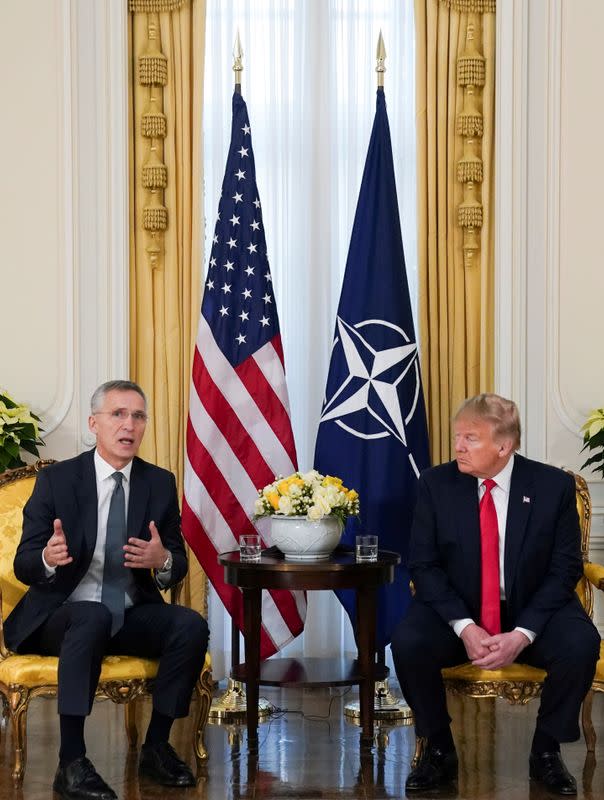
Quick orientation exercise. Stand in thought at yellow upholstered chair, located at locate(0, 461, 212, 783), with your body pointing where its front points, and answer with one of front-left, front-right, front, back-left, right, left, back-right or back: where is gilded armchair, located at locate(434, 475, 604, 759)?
front-left

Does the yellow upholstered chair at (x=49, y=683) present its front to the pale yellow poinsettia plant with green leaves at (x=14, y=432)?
no

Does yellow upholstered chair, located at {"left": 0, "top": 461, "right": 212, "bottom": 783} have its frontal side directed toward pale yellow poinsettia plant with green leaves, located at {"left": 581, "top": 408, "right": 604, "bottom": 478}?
no

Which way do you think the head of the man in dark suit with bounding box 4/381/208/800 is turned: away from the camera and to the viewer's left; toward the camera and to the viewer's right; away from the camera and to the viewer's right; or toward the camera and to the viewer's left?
toward the camera and to the viewer's right

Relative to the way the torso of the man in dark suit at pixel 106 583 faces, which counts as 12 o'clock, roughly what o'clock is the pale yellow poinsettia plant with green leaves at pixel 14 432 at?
The pale yellow poinsettia plant with green leaves is roughly at 5 o'clock from the man in dark suit.

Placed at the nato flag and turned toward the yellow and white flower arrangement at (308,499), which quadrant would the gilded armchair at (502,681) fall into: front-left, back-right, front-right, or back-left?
front-left

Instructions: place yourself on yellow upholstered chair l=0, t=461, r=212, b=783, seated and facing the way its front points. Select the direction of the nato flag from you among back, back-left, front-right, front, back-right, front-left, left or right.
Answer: left

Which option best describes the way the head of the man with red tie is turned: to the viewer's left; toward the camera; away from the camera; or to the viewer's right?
to the viewer's left

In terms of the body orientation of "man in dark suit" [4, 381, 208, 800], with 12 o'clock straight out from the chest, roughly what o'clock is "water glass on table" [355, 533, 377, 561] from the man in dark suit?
The water glass on table is roughly at 10 o'clock from the man in dark suit.

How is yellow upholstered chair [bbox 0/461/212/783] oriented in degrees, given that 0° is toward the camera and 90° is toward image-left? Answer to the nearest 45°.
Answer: approximately 315°

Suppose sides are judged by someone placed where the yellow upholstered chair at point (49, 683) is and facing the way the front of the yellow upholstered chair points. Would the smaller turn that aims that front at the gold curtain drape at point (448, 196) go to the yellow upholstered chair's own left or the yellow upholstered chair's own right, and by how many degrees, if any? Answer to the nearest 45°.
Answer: approximately 90° to the yellow upholstered chair's own left

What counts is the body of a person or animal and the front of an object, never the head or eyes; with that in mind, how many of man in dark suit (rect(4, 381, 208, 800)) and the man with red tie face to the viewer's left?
0

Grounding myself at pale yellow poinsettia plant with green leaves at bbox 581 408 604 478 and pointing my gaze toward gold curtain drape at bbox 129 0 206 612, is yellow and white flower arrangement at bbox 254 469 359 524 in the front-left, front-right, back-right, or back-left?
front-left

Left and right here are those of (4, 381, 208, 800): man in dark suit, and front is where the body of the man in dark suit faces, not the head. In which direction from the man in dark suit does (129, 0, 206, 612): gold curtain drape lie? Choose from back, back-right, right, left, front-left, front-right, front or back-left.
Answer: back-left

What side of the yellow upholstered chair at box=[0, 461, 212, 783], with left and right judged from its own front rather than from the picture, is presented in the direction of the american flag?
left

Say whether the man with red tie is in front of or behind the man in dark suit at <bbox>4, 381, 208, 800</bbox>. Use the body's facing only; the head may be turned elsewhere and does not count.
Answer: in front

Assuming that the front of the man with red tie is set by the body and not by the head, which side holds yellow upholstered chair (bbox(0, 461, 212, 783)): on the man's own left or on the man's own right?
on the man's own right

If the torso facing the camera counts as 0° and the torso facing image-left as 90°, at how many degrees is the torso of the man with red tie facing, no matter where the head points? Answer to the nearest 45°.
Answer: approximately 0°

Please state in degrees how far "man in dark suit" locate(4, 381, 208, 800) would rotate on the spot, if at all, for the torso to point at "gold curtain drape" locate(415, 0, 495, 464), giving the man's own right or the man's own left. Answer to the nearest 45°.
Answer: approximately 90° to the man's own left

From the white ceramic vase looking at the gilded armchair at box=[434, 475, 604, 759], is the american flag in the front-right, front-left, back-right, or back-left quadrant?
back-left
